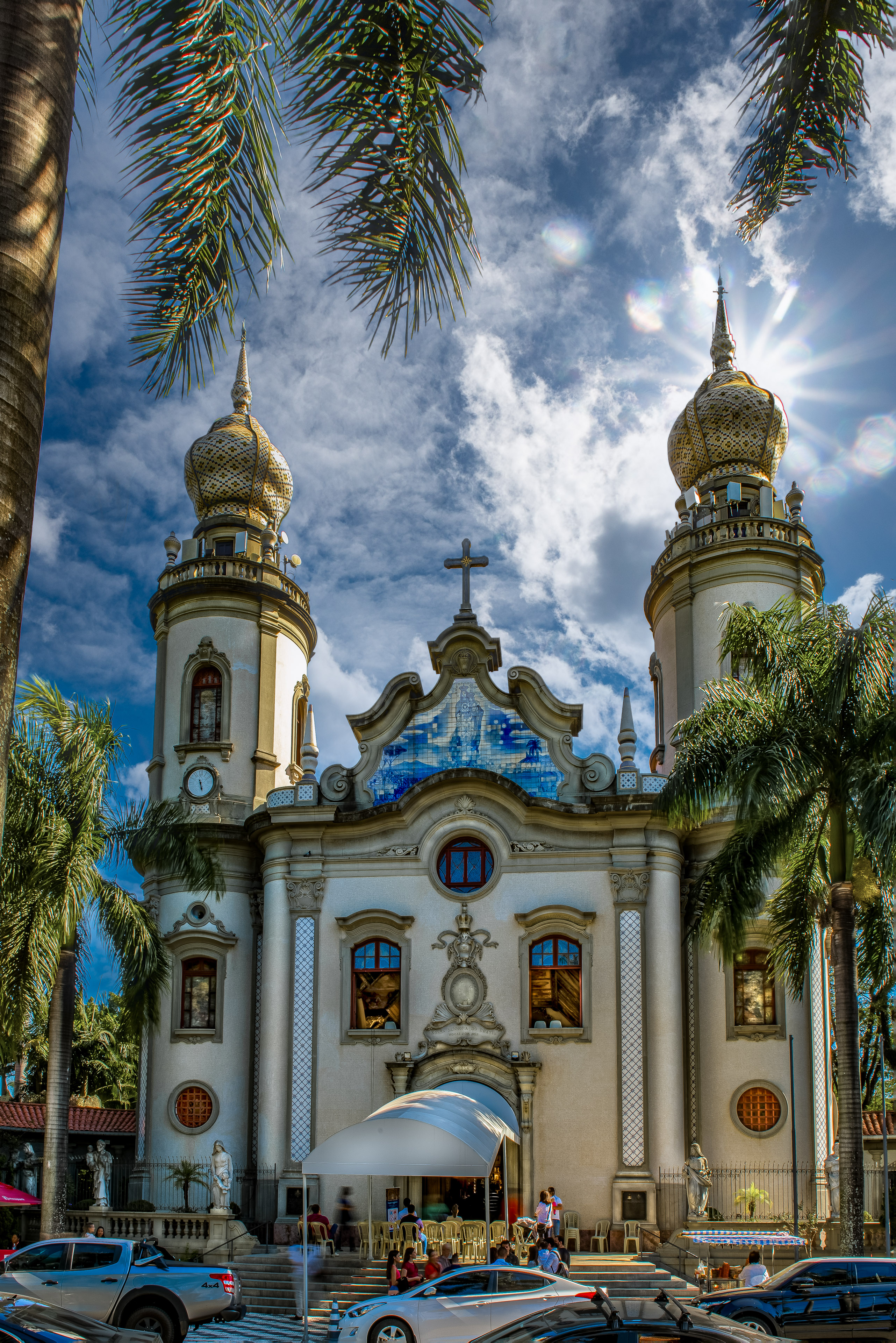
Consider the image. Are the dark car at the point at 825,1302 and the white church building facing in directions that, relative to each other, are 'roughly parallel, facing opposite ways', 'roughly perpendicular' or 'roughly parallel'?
roughly perpendicular

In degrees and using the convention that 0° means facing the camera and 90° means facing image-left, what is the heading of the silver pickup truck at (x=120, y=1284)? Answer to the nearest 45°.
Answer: approximately 90°

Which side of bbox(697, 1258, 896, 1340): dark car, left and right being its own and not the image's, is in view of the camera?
left

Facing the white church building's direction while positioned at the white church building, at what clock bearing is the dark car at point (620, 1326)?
The dark car is roughly at 12 o'clock from the white church building.

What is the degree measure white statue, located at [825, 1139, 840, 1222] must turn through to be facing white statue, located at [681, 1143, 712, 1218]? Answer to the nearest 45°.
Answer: approximately 45° to its right

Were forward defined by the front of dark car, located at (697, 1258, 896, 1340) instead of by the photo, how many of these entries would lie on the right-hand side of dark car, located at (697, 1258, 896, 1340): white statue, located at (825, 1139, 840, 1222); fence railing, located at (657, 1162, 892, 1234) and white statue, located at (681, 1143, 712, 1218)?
3

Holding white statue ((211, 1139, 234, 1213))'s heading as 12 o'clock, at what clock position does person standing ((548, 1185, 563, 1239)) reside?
The person standing is roughly at 10 o'clock from the white statue.
